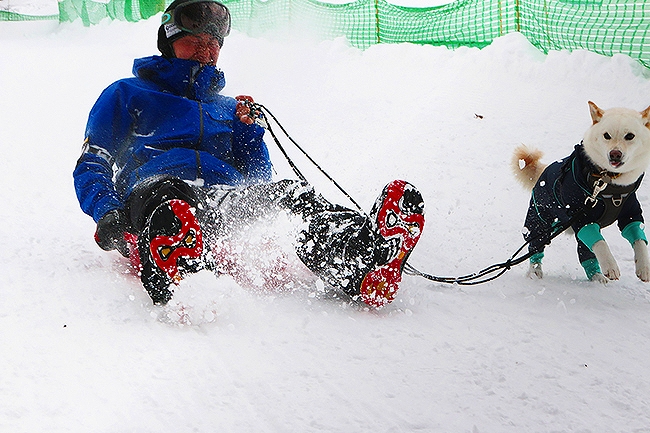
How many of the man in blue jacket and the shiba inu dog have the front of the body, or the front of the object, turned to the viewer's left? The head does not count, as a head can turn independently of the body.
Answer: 0

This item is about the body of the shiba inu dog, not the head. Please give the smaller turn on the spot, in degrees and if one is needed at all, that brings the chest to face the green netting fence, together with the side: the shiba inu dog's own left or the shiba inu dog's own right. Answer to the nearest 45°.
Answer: approximately 135° to the shiba inu dog's own left

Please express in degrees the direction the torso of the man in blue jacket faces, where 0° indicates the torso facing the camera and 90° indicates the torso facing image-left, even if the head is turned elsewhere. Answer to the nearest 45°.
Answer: approximately 315°

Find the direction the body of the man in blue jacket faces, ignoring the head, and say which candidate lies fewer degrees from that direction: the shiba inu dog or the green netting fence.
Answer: the shiba inu dog
